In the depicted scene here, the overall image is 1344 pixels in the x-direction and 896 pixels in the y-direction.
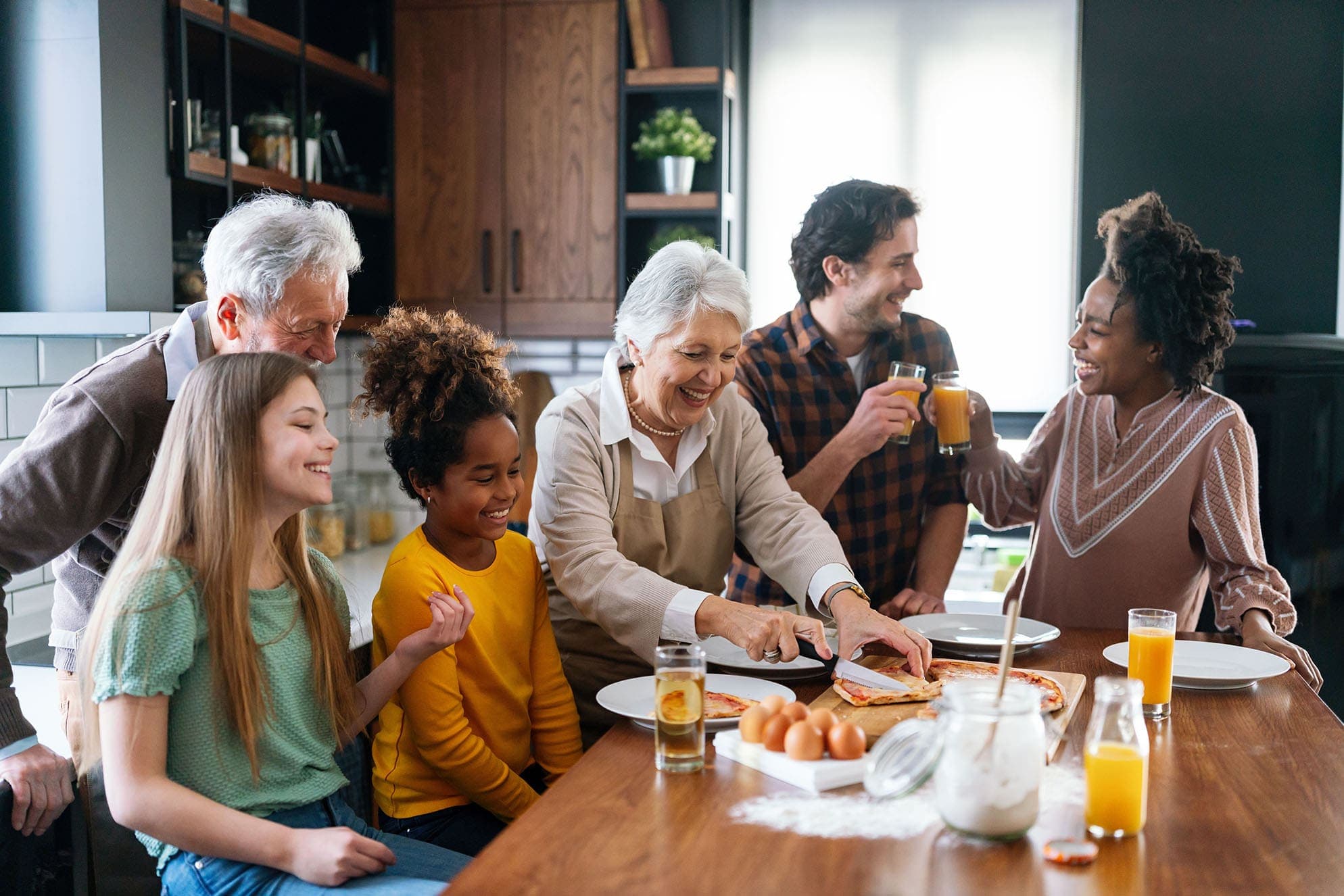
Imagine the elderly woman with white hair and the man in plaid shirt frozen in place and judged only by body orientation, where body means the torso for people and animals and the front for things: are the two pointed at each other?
no

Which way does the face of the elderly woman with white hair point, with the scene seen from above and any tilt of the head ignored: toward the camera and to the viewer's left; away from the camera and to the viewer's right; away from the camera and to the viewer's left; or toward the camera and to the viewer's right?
toward the camera and to the viewer's right

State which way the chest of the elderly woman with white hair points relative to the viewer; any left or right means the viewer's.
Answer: facing the viewer and to the right of the viewer

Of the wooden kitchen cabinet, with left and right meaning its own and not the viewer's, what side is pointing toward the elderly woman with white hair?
front

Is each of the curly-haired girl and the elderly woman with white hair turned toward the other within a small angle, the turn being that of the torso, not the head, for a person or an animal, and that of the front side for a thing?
no

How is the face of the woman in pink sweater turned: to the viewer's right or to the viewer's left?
to the viewer's left

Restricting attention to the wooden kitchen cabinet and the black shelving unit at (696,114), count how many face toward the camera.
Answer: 2

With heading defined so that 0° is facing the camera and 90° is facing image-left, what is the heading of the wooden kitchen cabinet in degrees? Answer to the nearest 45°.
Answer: approximately 0°

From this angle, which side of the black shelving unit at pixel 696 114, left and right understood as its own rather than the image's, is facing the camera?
front

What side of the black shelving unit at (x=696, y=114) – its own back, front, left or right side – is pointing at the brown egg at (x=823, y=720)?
front

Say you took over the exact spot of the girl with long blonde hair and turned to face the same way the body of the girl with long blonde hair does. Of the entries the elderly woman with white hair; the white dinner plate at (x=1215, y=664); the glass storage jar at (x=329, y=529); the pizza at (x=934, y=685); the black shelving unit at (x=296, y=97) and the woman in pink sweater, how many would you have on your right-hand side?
0

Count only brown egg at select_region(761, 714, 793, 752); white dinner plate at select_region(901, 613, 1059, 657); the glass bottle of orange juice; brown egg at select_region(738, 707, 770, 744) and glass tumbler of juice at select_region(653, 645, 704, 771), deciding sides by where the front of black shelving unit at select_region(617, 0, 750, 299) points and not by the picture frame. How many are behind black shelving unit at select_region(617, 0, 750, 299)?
0

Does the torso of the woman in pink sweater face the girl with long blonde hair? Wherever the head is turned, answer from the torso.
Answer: yes
